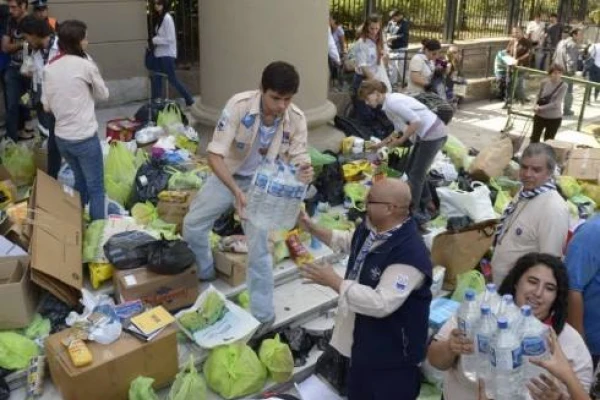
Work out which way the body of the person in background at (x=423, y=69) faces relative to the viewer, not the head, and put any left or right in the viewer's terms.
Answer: facing the viewer and to the right of the viewer

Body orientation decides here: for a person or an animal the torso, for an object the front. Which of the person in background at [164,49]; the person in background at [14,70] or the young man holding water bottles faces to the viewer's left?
the person in background at [164,49]

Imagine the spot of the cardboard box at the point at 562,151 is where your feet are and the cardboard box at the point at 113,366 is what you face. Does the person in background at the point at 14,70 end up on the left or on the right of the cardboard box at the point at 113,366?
right

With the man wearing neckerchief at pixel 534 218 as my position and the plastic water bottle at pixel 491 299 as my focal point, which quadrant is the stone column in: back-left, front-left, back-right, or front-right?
back-right

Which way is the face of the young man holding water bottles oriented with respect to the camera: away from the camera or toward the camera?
toward the camera

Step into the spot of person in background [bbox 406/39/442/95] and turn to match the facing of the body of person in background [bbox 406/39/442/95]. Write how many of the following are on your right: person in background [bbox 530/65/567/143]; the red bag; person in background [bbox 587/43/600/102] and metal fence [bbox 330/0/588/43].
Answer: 1

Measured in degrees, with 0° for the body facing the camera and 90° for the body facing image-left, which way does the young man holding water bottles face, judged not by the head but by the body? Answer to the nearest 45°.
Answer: approximately 315°

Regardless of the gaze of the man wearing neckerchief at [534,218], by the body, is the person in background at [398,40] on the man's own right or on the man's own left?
on the man's own right

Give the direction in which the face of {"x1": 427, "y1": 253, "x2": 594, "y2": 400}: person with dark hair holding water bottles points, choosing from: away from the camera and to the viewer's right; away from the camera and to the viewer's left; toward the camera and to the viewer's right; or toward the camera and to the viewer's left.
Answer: toward the camera and to the viewer's left

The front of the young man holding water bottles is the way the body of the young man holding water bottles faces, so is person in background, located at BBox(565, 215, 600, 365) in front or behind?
in front

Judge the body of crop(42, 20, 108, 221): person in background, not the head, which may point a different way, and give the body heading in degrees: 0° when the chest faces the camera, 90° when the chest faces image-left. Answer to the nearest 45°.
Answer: approximately 225°

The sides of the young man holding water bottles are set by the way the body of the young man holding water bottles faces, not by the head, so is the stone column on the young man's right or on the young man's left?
on the young man's left

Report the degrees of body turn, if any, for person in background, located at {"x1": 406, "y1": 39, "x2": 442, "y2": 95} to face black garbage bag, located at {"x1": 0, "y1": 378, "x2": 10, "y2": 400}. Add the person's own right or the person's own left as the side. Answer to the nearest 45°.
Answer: approximately 45° to the person's own right

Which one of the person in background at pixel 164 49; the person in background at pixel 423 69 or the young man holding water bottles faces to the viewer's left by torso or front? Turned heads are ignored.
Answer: the person in background at pixel 164 49

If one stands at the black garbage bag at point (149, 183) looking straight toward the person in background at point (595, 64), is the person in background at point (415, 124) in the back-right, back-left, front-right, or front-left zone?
front-right

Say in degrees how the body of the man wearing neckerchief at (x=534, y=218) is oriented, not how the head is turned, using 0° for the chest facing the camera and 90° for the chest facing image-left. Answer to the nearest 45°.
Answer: approximately 45°
